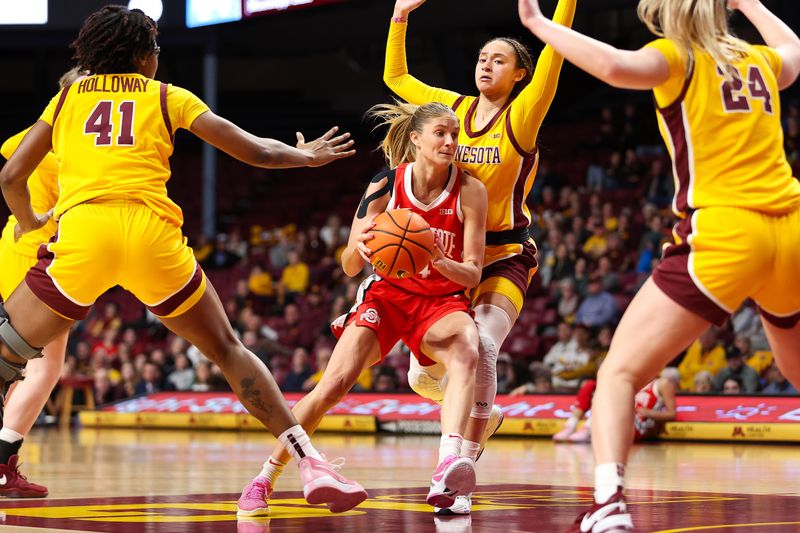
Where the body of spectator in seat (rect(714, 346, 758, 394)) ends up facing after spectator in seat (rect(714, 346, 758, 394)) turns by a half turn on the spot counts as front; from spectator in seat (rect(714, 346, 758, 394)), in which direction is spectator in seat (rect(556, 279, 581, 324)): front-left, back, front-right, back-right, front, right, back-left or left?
front-left

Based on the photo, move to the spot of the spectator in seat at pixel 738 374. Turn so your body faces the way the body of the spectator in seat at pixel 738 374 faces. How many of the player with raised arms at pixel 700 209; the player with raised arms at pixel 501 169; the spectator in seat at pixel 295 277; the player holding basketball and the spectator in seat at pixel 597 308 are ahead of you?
3

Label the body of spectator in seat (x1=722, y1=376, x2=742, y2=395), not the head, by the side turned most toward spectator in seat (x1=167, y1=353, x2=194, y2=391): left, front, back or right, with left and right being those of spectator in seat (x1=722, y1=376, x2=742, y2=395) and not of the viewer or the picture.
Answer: right

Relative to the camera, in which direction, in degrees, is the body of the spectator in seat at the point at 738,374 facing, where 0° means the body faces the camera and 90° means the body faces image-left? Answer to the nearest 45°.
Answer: approximately 0°

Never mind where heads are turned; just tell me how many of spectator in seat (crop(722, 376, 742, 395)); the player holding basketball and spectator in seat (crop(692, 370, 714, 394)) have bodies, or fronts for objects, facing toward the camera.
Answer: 3

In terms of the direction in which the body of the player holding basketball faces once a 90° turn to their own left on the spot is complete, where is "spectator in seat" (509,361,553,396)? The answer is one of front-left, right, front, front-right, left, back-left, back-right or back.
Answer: left

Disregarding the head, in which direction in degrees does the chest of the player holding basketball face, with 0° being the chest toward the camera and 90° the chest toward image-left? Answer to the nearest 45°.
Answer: approximately 0°

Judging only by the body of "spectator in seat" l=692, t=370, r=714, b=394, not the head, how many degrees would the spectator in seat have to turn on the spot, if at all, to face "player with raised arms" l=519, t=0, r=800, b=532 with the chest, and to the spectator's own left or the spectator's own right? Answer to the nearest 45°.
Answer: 0° — they already face them

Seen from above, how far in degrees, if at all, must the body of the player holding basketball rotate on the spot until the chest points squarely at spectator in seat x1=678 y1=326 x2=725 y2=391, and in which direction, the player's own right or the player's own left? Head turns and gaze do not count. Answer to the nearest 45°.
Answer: approximately 135° to the player's own left
